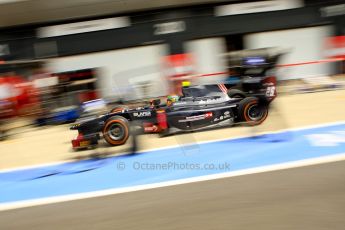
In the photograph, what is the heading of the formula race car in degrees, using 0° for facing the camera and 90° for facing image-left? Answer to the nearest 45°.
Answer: approximately 90°
